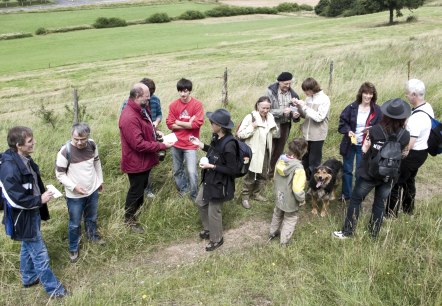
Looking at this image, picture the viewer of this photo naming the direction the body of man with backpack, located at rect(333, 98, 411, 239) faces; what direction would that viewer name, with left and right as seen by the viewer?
facing away from the viewer and to the left of the viewer

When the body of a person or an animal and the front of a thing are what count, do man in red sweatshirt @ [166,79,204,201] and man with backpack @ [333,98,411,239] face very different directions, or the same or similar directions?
very different directions

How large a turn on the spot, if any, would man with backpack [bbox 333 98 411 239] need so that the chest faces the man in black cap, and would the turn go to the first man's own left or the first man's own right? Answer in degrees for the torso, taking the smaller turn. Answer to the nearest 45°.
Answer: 0° — they already face them

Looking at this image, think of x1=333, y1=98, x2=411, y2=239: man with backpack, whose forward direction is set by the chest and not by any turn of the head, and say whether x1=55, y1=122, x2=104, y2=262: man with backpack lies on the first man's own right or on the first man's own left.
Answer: on the first man's own left

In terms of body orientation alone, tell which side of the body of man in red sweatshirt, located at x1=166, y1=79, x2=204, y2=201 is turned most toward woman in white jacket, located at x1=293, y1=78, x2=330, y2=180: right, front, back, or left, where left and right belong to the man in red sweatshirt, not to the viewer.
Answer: left

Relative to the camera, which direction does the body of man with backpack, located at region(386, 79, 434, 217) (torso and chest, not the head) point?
to the viewer's left
